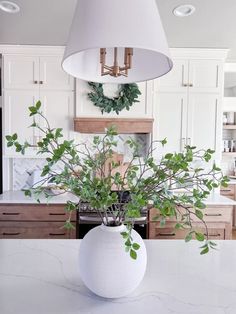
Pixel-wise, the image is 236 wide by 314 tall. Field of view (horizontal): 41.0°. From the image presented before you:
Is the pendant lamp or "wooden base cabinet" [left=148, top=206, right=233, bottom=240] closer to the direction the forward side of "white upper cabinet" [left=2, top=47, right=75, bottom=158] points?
the pendant lamp

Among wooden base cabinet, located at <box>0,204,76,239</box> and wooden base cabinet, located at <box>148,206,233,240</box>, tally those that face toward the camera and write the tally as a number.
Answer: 2

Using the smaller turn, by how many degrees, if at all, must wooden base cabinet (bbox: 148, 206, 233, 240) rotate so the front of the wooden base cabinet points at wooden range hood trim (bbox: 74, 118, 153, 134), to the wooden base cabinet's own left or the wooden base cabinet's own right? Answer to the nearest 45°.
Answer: approximately 90° to the wooden base cabinet's own right

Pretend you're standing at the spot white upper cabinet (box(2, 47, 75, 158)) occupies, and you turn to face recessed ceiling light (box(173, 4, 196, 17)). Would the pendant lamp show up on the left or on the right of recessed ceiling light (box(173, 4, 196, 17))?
right

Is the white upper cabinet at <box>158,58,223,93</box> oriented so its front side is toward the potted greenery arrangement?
yes

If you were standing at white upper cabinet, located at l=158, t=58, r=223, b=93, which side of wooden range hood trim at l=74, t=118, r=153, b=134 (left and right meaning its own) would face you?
left

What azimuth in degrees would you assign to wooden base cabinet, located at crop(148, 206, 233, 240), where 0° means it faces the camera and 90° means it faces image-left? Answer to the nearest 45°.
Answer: approximately 0°
